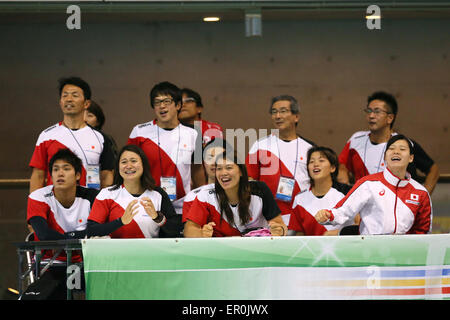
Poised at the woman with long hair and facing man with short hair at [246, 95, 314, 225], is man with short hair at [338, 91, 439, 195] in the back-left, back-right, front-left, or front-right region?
front-right

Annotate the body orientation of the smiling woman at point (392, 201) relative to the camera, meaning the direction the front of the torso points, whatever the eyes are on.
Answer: toward the camera

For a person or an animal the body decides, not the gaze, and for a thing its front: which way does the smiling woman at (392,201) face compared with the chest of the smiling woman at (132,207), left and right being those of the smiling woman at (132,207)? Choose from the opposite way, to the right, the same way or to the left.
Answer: the same way

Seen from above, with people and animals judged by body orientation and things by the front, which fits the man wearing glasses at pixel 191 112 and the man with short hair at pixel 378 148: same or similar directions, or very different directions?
same or similar directions

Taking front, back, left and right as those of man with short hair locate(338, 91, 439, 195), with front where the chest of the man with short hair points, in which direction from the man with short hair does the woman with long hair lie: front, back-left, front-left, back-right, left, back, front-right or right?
front

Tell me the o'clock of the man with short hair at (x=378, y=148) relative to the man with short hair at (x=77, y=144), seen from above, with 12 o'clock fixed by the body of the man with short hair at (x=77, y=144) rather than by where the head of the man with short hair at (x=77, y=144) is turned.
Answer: the man with short hair at (x=378, y=148) is roughly at 9 o'clock from the man with short hair at (x=77, y=144).

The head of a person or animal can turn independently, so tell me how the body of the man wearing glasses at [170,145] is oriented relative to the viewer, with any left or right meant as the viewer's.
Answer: facing the viewer

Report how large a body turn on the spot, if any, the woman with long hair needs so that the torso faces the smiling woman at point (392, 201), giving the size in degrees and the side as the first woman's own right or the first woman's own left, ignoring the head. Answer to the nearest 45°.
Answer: approximately 90° to the first woman's own left

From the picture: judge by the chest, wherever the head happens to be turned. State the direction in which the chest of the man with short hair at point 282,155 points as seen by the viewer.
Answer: toward the camera

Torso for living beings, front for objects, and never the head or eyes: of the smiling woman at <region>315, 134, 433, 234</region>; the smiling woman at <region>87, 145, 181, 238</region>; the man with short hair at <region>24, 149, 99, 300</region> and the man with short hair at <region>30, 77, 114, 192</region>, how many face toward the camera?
4

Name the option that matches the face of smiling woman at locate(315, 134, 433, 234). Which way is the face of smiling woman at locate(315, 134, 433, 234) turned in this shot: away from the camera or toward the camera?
toward the camera

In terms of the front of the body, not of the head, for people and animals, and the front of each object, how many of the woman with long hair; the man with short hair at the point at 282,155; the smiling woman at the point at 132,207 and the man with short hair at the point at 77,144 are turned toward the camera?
4

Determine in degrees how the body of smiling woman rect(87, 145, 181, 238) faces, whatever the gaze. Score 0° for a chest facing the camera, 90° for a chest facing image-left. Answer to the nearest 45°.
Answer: approximately 0°

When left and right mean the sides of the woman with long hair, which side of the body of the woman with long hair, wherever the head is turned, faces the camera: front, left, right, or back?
front

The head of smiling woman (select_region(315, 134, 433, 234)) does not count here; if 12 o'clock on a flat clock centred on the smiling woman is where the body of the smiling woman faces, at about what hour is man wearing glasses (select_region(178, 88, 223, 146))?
The man wearing glasses is roughly at 4 o'clock from the smiling woman.

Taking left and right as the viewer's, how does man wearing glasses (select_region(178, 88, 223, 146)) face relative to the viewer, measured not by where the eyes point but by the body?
facing the viewer and to the left of the viewer
